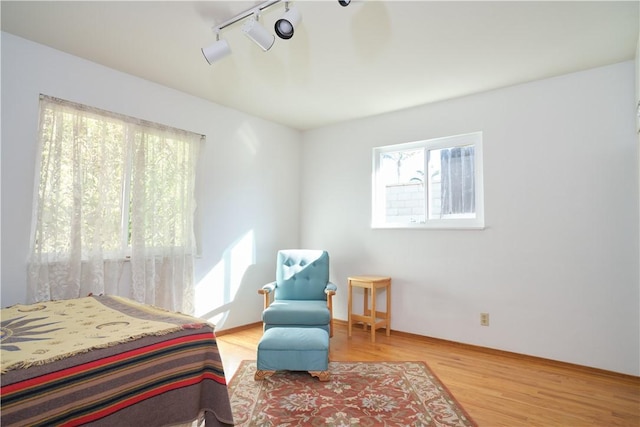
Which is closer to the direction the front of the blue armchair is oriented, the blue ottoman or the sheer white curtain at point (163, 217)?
the blue ottoman

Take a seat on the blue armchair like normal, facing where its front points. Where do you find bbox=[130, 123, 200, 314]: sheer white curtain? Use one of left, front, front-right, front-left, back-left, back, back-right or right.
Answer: right

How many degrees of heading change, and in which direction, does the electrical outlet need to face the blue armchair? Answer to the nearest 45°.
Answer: approximately 90° to its right

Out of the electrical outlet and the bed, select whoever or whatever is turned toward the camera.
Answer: the electrical outlet

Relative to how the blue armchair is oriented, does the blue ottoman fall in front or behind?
in front

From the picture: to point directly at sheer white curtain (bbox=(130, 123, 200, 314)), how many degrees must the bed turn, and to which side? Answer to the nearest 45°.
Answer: approximately 45° to its left

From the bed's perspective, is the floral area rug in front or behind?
in front

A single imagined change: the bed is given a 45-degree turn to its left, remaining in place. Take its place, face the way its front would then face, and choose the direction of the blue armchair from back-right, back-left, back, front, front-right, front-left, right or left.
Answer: front-left

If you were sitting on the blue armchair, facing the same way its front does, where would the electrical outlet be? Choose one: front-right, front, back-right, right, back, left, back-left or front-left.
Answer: left

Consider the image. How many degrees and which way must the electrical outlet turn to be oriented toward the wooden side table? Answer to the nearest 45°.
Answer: approximately 90° to its right

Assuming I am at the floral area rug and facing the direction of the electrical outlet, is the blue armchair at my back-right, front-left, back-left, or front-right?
front-left

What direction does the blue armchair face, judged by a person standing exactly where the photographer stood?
facing the viewer

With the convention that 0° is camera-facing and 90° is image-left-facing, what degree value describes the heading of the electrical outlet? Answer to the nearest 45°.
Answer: approximately 0°

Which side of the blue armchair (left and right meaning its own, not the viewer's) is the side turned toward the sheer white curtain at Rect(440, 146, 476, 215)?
left
